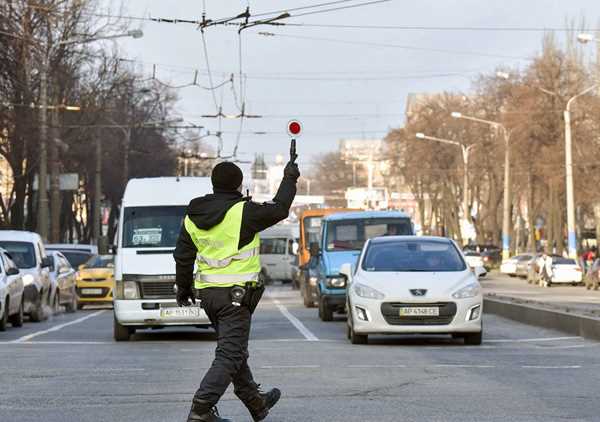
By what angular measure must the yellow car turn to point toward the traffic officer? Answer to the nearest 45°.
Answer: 0° — it already faces them

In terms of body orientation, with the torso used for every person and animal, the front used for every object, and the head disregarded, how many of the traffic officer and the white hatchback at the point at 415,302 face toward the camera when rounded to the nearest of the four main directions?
1

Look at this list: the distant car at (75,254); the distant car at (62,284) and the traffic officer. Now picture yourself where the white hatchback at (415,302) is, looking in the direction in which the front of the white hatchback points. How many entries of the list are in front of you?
1

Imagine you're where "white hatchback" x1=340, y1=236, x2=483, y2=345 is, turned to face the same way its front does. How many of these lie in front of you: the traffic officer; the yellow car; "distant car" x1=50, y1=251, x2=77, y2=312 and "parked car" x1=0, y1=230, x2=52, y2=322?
1

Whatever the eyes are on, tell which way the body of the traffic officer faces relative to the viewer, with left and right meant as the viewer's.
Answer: facing away from the viewer and to the right of the viewer

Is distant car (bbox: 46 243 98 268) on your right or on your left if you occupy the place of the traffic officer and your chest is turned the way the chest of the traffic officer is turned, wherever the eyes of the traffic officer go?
on your left

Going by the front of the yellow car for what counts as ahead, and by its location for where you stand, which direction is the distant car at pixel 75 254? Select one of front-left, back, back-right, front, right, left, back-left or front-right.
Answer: back

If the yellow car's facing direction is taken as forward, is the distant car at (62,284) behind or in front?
in front

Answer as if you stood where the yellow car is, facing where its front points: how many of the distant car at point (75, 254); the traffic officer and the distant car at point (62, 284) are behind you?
1

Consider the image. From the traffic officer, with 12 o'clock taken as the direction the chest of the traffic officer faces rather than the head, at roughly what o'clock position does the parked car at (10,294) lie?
The parked car is roughly at 10 o'clock from the traffic officer.

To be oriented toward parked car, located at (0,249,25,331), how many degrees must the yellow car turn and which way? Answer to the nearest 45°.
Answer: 0° — it already faces it

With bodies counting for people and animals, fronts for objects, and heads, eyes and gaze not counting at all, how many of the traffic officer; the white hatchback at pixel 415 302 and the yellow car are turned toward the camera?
2
